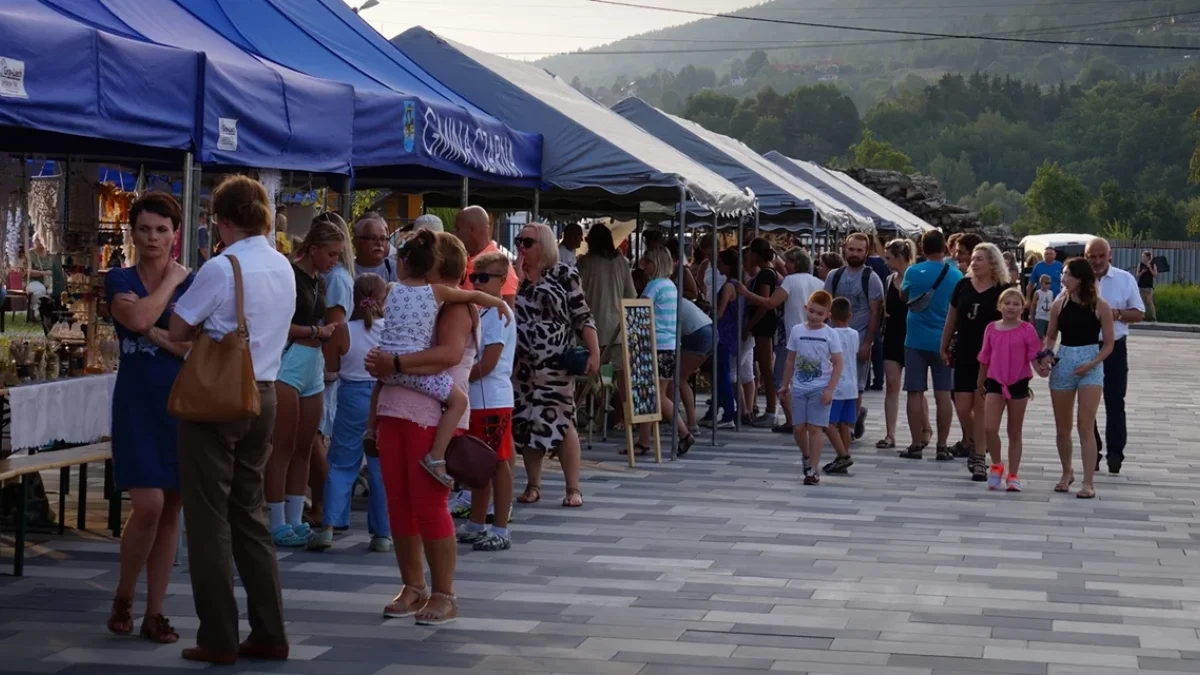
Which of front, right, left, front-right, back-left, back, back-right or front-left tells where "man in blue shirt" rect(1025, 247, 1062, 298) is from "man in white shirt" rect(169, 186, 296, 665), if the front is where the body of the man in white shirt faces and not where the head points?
right

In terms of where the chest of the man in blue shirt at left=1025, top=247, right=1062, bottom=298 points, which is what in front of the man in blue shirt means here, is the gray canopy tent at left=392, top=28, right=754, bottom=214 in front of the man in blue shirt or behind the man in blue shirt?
in front

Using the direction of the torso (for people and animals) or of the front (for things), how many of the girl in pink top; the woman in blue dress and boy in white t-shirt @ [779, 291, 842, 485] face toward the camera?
3

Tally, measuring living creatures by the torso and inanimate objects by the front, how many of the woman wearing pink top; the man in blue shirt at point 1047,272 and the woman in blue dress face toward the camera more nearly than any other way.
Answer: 2

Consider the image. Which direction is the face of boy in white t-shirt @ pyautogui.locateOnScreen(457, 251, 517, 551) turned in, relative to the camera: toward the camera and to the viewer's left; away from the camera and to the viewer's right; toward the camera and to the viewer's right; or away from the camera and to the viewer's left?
toward the camera and to the viewer's left

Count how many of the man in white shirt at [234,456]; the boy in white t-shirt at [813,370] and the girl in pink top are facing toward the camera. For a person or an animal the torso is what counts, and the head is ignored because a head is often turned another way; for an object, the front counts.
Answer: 2

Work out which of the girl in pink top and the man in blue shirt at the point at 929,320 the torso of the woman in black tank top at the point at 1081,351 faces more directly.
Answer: the girl in pink top

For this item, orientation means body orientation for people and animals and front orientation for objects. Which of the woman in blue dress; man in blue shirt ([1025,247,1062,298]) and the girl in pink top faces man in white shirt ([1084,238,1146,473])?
the man in blue shirt

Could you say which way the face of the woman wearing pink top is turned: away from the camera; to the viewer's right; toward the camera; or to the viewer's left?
away from the camera
